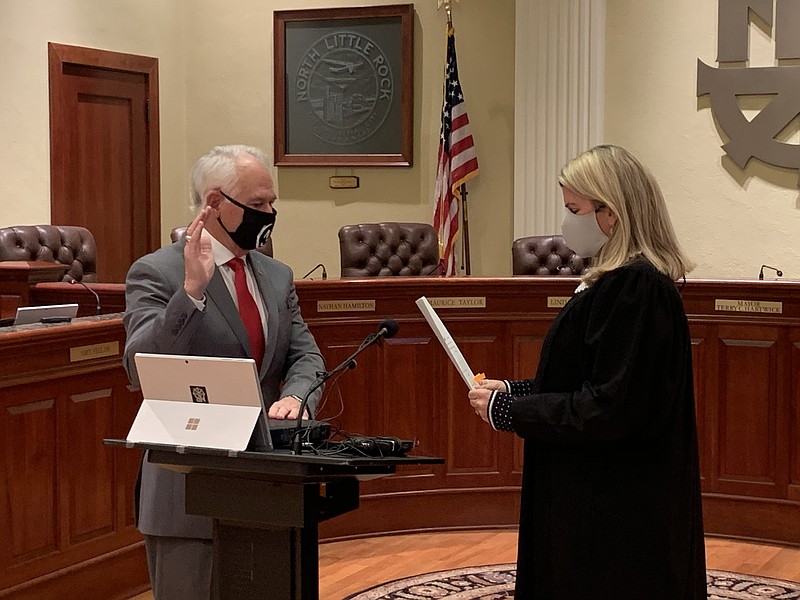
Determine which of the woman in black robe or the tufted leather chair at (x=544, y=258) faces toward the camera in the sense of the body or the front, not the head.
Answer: the tufted leather chair

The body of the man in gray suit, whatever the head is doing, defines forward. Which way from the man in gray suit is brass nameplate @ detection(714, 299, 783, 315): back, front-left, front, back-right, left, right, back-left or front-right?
left

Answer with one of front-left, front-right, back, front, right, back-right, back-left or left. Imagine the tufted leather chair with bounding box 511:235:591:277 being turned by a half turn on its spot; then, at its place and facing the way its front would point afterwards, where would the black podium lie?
back

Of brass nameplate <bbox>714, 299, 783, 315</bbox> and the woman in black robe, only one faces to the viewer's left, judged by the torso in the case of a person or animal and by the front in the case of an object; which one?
the woman in black robe

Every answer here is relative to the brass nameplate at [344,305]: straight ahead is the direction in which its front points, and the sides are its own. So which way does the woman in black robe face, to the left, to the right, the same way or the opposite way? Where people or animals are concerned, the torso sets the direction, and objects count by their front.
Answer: to the right

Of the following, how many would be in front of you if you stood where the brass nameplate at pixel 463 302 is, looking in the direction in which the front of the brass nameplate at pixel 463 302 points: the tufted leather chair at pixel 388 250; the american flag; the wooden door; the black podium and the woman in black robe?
2

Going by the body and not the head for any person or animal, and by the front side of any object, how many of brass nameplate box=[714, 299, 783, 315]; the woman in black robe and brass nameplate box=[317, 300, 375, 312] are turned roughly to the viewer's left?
1

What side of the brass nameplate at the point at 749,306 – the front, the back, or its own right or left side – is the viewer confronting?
front

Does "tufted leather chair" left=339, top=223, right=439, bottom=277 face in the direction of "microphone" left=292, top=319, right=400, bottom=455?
yes

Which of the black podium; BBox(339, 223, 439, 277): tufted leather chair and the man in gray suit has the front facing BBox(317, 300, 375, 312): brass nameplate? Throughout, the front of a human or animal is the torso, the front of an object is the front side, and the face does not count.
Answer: the tufted leather chair

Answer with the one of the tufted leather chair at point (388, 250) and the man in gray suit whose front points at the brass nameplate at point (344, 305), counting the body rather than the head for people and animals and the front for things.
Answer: the tufted leather chair

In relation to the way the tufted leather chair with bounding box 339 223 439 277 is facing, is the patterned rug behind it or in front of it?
in front

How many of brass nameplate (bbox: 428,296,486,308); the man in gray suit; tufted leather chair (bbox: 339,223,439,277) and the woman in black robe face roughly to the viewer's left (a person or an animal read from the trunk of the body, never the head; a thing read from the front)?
1

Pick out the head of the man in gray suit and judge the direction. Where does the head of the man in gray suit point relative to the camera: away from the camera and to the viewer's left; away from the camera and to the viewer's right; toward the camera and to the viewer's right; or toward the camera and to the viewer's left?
toward the camera and to the viewer's right

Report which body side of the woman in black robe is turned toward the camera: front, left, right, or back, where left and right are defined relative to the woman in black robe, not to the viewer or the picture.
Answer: left

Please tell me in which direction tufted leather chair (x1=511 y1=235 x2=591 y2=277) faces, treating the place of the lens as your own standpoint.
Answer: facing the viewer

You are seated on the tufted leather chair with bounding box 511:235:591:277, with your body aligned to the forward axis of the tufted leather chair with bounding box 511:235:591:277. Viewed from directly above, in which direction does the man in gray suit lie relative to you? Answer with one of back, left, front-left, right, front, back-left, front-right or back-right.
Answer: front

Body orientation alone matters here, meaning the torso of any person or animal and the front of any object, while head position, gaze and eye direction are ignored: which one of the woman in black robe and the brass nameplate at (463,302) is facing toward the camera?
the brass nameplate
